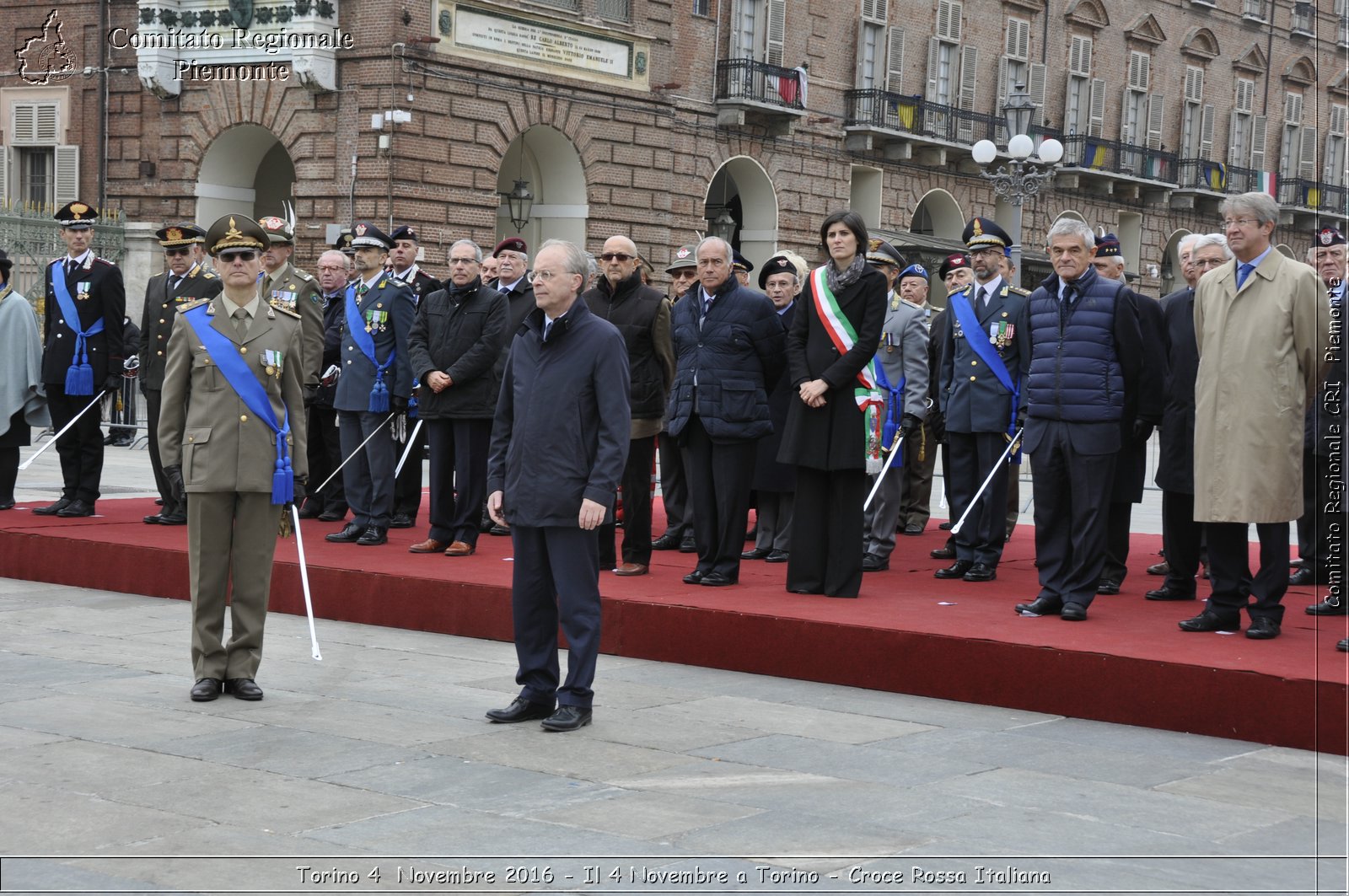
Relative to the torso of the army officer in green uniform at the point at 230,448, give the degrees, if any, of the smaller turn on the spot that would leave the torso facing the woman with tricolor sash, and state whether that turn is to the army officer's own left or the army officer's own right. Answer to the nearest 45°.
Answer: approximately 90° to the army officer's own left

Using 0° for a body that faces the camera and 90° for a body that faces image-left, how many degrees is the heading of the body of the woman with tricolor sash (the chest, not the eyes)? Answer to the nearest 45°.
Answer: approximately 45°

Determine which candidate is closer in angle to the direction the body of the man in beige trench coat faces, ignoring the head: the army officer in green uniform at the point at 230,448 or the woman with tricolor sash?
the army officer in green uniform

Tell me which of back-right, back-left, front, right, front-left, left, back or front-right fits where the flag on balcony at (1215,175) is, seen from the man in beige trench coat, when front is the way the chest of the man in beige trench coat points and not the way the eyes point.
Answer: back-right

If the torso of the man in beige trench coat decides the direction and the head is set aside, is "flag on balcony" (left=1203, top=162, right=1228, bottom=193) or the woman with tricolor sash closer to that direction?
the woman with tricolor sash

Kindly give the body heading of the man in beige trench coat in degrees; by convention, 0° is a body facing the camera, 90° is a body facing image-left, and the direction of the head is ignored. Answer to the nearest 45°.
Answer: approximately 45°

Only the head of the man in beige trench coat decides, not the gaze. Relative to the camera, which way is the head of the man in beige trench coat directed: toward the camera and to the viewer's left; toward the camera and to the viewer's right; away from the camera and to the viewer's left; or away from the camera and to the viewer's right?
toward the camera and to the viewer's left

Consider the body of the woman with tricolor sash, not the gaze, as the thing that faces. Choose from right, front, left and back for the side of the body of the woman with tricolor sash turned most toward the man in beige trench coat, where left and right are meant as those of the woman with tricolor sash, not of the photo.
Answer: left

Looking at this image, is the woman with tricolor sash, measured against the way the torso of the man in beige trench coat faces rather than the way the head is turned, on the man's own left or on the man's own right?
on the man's own right
